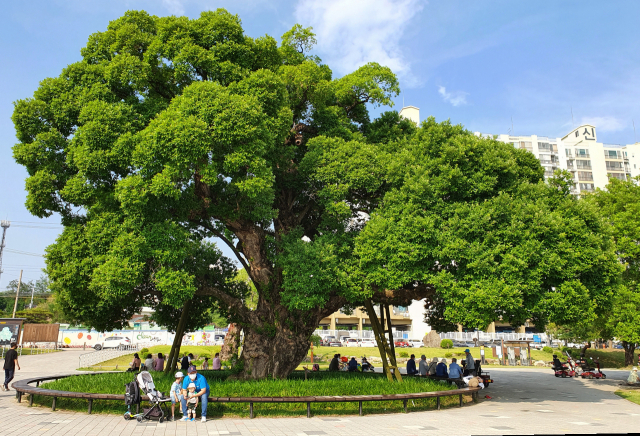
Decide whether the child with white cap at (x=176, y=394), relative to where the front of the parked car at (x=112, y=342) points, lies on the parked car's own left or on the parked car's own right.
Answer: on the parked car's own left

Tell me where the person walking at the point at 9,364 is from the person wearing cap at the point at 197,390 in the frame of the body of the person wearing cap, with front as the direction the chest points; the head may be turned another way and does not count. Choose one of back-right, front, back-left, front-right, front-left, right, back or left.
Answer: back-right

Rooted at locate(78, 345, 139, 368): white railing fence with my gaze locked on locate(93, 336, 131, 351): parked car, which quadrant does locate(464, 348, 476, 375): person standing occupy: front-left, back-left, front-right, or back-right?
back-right

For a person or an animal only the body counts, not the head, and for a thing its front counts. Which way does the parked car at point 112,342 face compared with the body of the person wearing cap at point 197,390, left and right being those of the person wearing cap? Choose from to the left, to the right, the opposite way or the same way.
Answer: to the right

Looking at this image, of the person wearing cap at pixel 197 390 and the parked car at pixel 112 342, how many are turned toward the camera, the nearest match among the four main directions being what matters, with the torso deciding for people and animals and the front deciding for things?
1

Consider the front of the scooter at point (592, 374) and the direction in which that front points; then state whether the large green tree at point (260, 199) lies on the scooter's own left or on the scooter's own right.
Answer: on the scooter's own right

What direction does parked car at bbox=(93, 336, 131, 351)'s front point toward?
to the viewer's left
